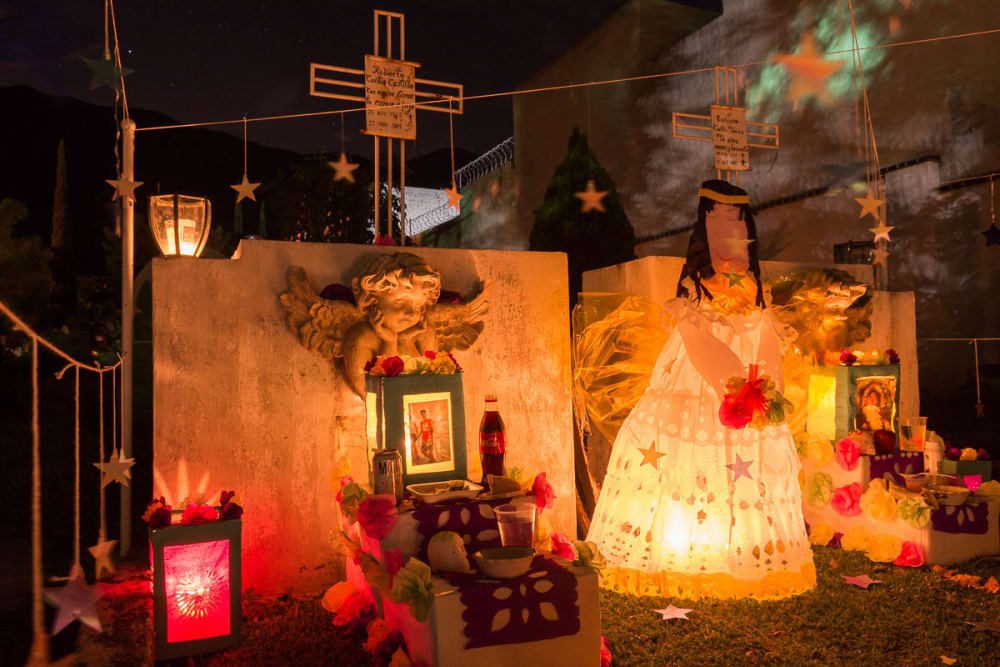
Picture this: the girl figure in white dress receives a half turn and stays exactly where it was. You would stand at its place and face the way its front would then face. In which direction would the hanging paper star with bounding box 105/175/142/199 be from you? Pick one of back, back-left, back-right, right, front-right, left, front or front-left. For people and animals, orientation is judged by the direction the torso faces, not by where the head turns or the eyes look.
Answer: front-left

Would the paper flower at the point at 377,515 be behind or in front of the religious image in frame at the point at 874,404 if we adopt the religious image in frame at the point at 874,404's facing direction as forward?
in front

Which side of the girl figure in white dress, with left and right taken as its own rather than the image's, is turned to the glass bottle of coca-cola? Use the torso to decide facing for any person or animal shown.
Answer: right

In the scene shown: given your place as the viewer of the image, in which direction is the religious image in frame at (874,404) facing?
facing the viewer

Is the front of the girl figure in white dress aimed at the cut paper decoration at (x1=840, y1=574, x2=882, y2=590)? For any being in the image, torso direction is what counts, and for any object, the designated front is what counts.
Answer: no

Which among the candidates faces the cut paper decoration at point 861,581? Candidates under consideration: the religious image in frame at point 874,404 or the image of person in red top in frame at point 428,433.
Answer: the religious image in frame at point 874,404

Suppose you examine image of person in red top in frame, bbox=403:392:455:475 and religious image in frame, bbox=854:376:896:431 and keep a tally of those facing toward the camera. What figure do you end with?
2

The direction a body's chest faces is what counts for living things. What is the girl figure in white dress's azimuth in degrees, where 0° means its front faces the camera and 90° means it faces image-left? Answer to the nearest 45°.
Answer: approximately 315°

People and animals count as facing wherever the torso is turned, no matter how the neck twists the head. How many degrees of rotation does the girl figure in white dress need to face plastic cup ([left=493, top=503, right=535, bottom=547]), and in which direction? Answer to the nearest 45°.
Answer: approximately 90° to its right
